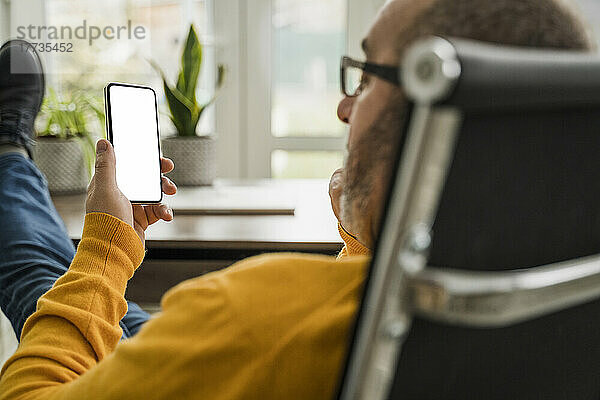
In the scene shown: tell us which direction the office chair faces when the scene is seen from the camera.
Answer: facing away from the viewer and to the left of the viewer

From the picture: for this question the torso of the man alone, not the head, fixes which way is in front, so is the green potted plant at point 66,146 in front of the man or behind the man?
in front

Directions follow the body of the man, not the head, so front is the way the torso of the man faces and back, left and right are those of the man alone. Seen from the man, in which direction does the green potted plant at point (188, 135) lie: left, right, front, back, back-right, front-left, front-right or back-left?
front-right

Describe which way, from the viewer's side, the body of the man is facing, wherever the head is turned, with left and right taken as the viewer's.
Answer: facing away from the viewer and to the left of the viewer

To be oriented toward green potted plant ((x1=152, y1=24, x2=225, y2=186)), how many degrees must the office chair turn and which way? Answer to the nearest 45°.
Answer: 0° — it already faces it

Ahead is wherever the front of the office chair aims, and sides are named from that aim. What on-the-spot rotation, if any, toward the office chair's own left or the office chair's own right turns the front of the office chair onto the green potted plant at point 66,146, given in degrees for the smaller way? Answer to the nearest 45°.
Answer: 0° — it already faces it

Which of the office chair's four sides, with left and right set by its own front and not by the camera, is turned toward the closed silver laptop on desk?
front

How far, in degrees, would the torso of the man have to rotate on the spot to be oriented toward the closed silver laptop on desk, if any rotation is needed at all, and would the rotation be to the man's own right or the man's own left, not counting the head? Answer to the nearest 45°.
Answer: approximately 45° to the man's own right
